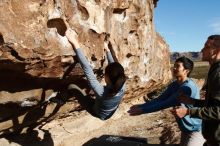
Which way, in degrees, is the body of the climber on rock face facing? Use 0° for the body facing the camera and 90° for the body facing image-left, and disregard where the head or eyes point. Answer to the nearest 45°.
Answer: approximately 135°
